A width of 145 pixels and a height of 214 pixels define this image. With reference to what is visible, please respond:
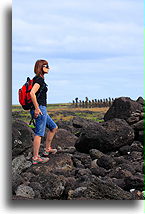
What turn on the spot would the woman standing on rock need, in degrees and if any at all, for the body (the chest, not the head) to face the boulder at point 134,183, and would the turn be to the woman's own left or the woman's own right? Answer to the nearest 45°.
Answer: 0° — they already face it

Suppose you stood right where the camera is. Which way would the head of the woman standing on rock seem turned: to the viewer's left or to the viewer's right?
to the viewer's right

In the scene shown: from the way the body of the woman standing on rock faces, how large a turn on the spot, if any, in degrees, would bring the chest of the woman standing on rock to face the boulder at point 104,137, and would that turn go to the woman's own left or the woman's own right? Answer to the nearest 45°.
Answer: approximately 45° to the woman's own left

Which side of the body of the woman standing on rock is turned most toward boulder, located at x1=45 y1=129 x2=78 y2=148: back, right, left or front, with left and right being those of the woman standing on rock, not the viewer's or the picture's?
left

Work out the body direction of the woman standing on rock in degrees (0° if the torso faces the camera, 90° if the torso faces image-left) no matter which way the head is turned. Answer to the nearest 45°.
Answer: approximately 270°
